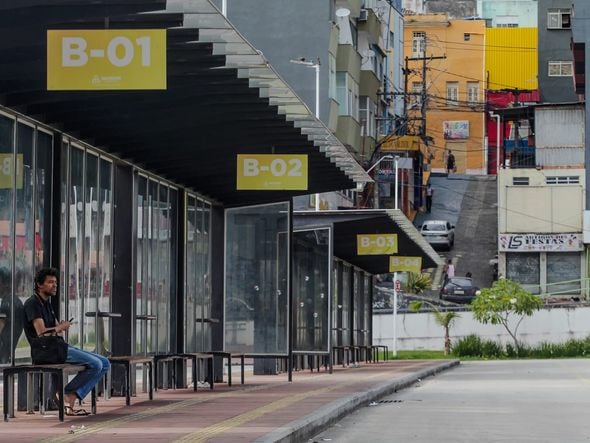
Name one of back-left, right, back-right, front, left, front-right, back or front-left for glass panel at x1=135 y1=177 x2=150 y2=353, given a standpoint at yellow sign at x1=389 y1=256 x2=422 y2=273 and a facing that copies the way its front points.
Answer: front

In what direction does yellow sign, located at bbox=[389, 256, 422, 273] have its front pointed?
toward the camera

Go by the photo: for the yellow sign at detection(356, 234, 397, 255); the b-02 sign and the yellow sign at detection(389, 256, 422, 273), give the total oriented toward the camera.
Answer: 3

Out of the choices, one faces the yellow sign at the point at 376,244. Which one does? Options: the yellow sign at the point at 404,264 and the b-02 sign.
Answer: the yellow sign at the point at 404,264

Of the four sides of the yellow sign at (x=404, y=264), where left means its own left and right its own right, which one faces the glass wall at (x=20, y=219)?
front

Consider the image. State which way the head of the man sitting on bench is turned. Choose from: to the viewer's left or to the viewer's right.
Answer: to the viewer's right

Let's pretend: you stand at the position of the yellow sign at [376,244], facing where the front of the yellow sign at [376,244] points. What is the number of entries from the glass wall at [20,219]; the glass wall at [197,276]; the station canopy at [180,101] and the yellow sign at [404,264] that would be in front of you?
3

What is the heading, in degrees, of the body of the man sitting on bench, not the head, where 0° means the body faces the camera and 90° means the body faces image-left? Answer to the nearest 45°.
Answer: approximately 270°

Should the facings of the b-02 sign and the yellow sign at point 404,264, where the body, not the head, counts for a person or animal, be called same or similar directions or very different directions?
same or similar directions

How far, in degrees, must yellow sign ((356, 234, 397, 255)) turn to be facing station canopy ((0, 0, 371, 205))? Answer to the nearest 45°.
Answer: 0° — it already faces it

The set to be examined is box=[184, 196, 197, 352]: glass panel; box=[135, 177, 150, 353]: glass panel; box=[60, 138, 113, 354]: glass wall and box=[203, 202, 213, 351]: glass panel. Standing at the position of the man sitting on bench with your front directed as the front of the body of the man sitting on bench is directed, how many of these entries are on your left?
4

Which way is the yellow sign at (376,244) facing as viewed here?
toward the camera

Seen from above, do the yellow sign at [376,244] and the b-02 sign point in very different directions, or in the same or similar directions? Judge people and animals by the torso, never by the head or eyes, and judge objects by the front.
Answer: same or similar directions

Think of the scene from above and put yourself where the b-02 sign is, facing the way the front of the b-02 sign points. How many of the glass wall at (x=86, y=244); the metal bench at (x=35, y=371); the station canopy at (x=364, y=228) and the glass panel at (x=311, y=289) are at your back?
2

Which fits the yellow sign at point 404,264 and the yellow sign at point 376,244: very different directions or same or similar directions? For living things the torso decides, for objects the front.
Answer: same or similar directions

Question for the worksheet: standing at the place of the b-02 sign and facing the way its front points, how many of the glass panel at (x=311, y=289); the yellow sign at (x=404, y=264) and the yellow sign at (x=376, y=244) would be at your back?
3

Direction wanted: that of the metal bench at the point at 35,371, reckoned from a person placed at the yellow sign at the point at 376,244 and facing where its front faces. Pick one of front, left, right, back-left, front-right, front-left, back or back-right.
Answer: front

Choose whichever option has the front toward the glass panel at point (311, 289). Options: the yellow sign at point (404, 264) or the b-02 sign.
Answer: the yellow sign

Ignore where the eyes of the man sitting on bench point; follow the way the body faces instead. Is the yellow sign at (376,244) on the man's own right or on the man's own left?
on the man's own left

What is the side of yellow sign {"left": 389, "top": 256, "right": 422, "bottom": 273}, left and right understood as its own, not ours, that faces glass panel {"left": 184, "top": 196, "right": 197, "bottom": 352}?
front

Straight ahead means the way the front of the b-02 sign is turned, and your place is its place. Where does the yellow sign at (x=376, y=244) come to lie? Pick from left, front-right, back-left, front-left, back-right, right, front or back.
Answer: back
